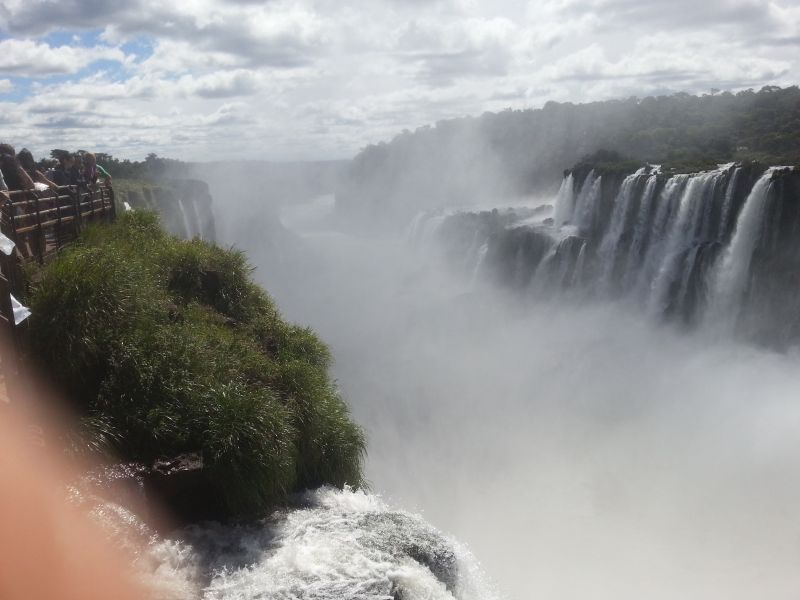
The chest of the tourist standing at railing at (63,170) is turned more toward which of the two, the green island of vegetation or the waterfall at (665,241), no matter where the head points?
the waterfall

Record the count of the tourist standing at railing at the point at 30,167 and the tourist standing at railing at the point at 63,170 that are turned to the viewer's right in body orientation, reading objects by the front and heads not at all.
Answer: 2

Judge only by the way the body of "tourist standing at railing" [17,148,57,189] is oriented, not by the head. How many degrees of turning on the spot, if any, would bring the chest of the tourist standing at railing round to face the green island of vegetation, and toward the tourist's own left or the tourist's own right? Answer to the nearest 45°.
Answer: approximately 90° to the tourist's own right

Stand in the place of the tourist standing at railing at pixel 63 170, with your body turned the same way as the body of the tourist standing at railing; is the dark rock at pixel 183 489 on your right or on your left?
on your right

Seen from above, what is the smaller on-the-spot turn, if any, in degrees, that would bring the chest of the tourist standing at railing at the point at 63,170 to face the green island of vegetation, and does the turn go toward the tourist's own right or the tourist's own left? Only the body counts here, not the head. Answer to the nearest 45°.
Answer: approximately 90° to the tourist's own right

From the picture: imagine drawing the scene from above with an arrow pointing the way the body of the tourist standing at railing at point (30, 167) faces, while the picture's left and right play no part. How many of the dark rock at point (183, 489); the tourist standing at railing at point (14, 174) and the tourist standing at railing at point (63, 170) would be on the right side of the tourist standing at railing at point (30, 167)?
2

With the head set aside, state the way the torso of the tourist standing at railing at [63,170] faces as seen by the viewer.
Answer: to the viewer's right

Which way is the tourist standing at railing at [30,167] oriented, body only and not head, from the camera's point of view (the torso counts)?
to the viewer's right
